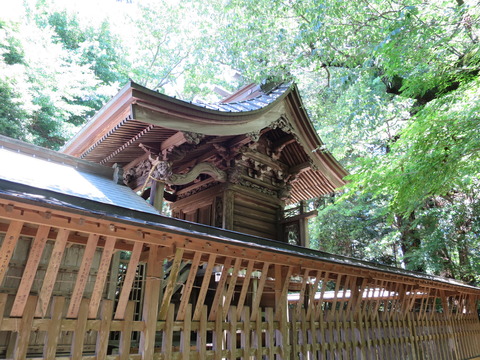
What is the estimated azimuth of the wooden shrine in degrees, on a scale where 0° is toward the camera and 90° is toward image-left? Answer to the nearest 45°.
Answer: approximately 45°
